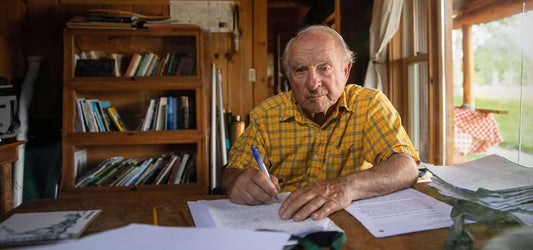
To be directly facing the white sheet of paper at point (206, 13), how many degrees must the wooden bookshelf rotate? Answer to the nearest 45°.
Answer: approximately 135° to its left

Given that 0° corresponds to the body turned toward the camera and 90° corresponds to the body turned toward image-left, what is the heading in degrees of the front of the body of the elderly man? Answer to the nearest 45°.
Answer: approximately 0°

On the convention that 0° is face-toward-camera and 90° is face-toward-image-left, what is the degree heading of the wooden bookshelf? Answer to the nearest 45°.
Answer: approximately 0°

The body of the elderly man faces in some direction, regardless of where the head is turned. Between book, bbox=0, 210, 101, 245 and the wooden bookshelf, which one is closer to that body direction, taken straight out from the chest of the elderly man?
the book

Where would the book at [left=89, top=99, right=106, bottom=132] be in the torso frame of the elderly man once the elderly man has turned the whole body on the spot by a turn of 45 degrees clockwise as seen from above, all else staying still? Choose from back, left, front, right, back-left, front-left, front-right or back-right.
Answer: right

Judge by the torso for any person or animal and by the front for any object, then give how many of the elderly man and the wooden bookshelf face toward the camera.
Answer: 2

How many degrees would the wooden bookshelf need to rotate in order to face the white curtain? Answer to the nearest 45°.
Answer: approximately 90° to its left

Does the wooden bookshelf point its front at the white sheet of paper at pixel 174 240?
yes

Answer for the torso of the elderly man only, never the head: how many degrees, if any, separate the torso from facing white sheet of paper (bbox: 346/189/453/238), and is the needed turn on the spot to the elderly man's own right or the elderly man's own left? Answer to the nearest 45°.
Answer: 0° — they already face it

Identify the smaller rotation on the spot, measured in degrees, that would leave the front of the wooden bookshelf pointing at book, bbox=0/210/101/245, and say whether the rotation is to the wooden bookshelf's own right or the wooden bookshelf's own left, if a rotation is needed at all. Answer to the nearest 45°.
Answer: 0° — it already faces it
